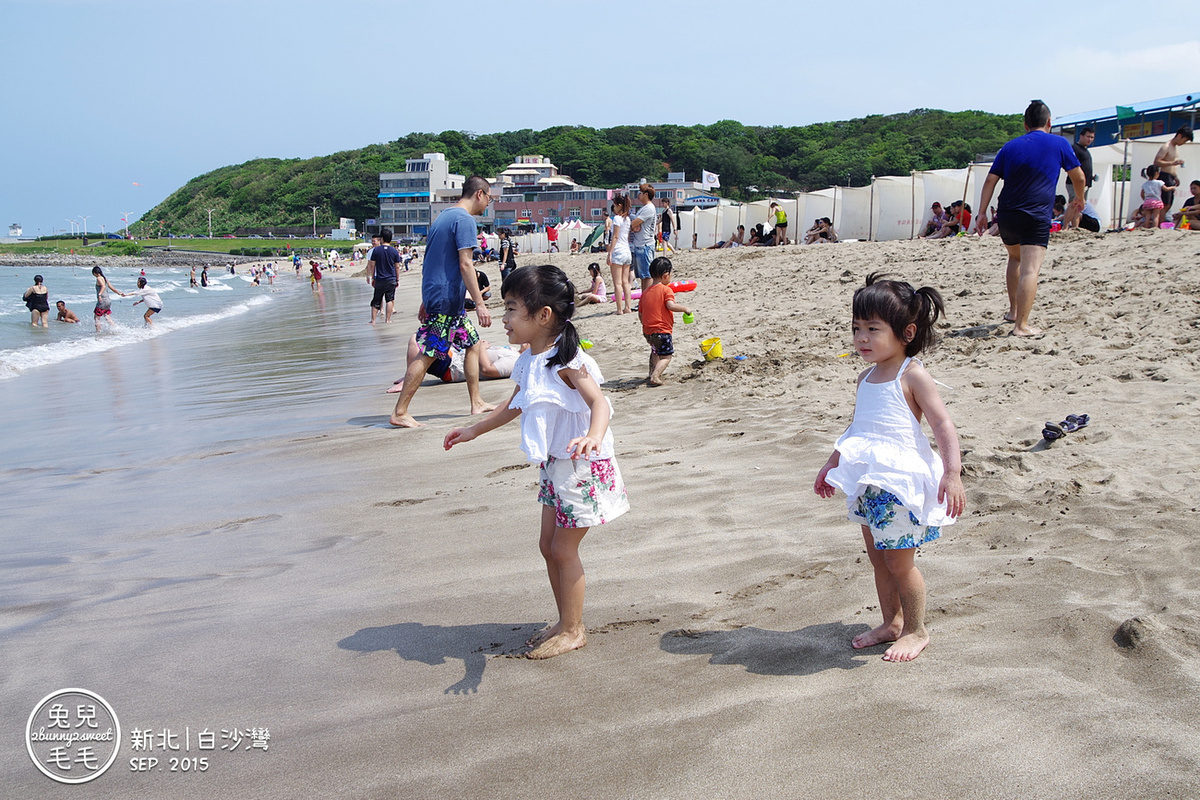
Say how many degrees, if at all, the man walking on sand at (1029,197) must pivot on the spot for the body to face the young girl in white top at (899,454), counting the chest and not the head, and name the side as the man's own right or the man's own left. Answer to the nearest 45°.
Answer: approximately 180°

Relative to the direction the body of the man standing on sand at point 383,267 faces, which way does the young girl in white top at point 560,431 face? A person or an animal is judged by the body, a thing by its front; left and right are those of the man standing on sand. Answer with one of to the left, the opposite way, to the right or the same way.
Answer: to the left

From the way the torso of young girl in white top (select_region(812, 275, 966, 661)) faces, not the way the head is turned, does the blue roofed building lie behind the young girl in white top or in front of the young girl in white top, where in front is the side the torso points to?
behind

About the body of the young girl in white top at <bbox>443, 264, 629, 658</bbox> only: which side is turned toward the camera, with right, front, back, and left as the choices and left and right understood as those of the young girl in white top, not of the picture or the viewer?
left

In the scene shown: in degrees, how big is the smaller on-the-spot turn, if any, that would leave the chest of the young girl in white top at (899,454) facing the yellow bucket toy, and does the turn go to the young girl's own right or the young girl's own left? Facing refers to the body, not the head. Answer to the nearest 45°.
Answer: approximately 135° to the young girl's own right

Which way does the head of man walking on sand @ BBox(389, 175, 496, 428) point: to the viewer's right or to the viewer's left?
to the viewer's right

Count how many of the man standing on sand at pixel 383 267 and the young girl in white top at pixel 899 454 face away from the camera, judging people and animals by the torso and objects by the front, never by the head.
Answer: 1

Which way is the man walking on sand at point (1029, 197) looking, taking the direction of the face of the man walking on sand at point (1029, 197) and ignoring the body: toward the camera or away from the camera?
away from the camera

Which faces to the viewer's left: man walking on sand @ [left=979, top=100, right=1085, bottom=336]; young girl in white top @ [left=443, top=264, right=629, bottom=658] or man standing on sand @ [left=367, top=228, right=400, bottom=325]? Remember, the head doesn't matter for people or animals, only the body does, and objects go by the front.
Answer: the young girl in white top

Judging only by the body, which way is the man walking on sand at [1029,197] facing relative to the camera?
away from the camera
